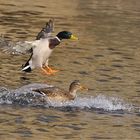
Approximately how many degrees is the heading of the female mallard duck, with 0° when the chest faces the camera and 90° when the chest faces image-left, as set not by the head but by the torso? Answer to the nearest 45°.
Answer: approximately 270°

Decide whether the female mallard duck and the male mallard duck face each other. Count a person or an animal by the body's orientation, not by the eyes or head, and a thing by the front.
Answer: no

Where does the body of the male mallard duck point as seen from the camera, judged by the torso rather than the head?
to the viewer's right

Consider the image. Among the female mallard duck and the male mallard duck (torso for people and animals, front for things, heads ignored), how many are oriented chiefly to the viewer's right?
2

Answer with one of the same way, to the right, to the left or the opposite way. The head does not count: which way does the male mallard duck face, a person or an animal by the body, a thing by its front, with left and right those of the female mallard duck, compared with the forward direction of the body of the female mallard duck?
the same way
